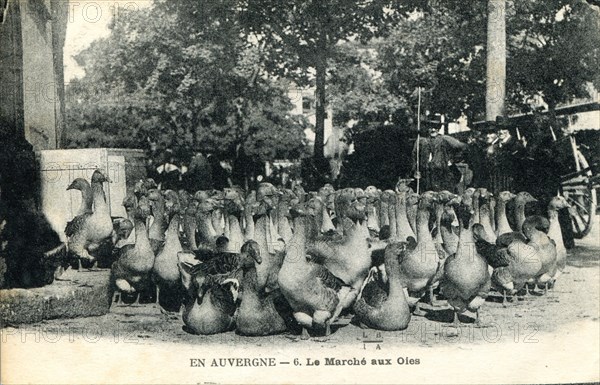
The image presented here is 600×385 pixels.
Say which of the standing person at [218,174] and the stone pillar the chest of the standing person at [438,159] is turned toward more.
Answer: the stone pillar

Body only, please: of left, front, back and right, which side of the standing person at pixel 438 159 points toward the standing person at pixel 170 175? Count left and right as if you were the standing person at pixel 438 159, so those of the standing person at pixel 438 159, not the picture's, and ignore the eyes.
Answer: right

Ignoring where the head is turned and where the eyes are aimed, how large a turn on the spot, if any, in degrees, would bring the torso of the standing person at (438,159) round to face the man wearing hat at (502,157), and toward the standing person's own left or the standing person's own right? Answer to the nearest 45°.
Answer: approximately 45° to the standing person's own left

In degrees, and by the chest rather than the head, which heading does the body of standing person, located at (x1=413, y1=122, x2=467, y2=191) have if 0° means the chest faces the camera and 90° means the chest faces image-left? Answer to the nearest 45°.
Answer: approximately 0°

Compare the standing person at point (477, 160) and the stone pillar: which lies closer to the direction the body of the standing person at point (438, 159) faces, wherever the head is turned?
the stone pillar

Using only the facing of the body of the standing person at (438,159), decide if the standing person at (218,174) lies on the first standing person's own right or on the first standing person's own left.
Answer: on the first standing person's own right

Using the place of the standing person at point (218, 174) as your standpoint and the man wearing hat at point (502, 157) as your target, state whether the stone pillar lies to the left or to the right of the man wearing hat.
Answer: right

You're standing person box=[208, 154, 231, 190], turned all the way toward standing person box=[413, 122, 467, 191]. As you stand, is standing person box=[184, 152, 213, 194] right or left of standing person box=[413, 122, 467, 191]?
right

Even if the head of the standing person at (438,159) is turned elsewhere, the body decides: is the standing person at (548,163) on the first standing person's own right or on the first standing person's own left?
on the first standing person's own left

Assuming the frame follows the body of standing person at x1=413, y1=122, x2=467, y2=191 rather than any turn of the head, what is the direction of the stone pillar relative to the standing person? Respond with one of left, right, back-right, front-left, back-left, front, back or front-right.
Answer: front-right
